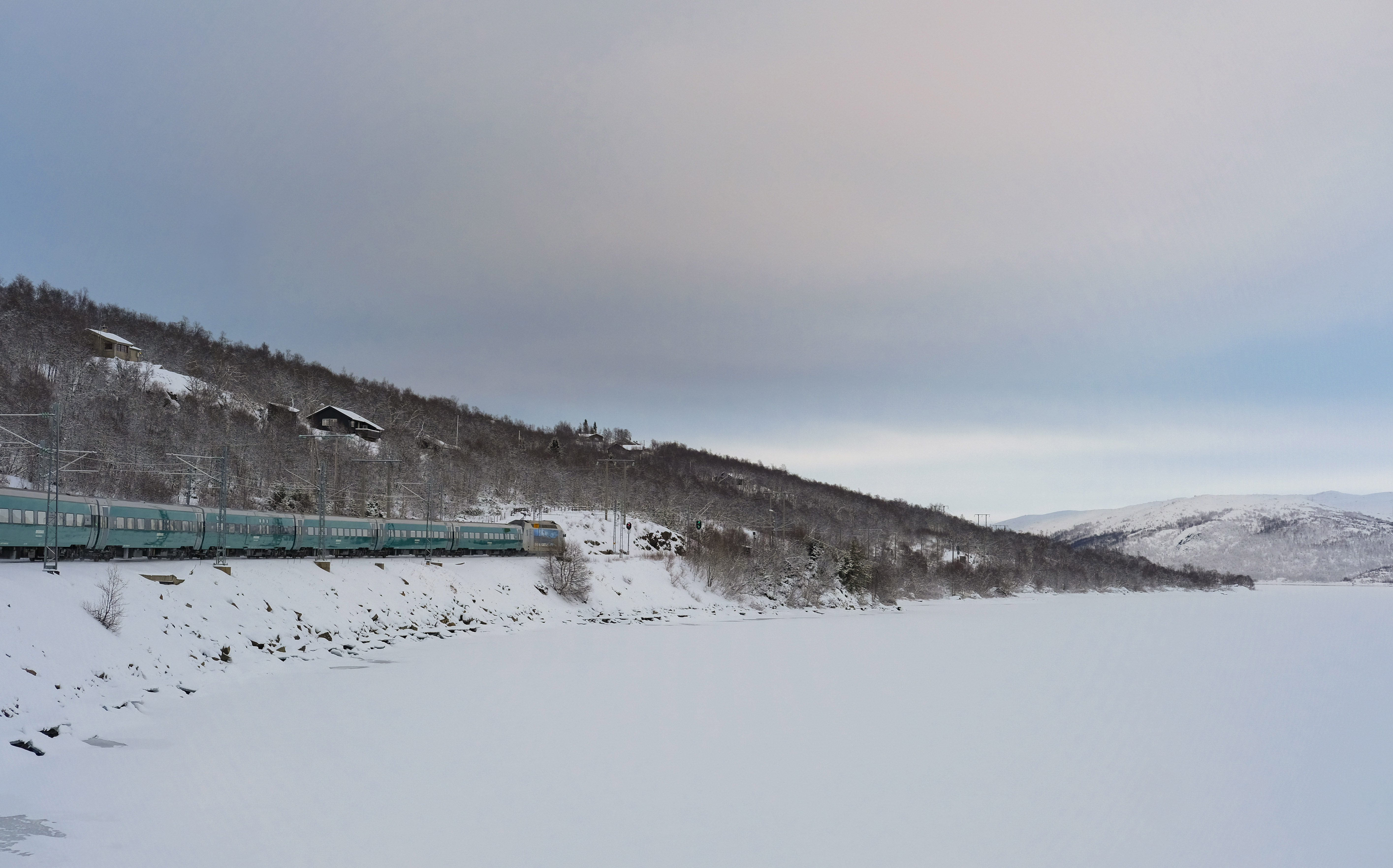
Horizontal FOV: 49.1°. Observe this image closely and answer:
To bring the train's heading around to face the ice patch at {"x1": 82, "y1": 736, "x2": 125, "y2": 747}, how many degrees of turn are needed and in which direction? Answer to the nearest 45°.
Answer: approximately 135° to its right

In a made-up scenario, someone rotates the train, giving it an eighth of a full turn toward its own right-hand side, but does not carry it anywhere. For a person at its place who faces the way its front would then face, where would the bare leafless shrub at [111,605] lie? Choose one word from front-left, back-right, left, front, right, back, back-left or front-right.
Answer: right

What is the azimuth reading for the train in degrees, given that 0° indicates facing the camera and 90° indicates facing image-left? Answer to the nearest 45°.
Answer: approximately 225°
